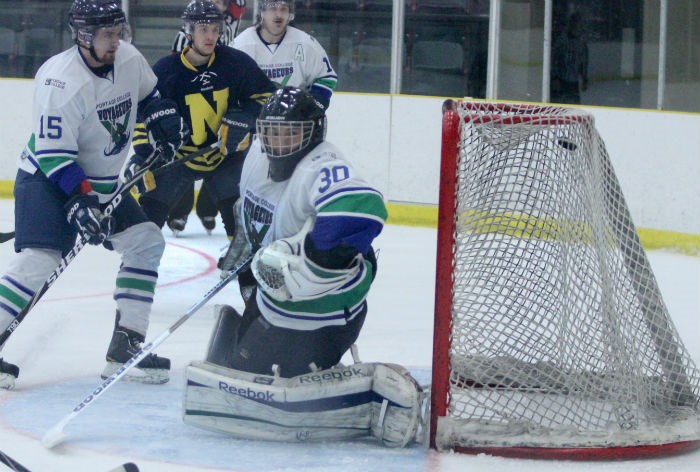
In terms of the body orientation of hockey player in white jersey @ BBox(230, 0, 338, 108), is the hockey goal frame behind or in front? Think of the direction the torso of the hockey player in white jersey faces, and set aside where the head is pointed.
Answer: in front

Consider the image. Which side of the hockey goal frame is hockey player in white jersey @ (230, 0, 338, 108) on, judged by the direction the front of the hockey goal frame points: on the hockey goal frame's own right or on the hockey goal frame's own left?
on the hockey goal frame's own right

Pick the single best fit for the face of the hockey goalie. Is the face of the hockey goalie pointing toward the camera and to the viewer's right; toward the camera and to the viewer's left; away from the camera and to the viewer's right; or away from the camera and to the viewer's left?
toward the camera and to the viewer's left

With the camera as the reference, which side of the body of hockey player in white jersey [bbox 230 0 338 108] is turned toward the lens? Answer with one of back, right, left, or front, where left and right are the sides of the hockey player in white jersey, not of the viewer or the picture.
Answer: front

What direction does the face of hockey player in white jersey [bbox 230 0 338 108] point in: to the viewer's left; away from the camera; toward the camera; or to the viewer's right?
toward the camera

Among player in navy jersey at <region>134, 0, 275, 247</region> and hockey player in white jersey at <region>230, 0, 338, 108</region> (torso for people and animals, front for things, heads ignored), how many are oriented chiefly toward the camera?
2

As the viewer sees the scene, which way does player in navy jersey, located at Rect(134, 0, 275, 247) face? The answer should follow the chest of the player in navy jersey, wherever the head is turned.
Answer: toward the camera

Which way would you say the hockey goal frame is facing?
to the viewer's left
